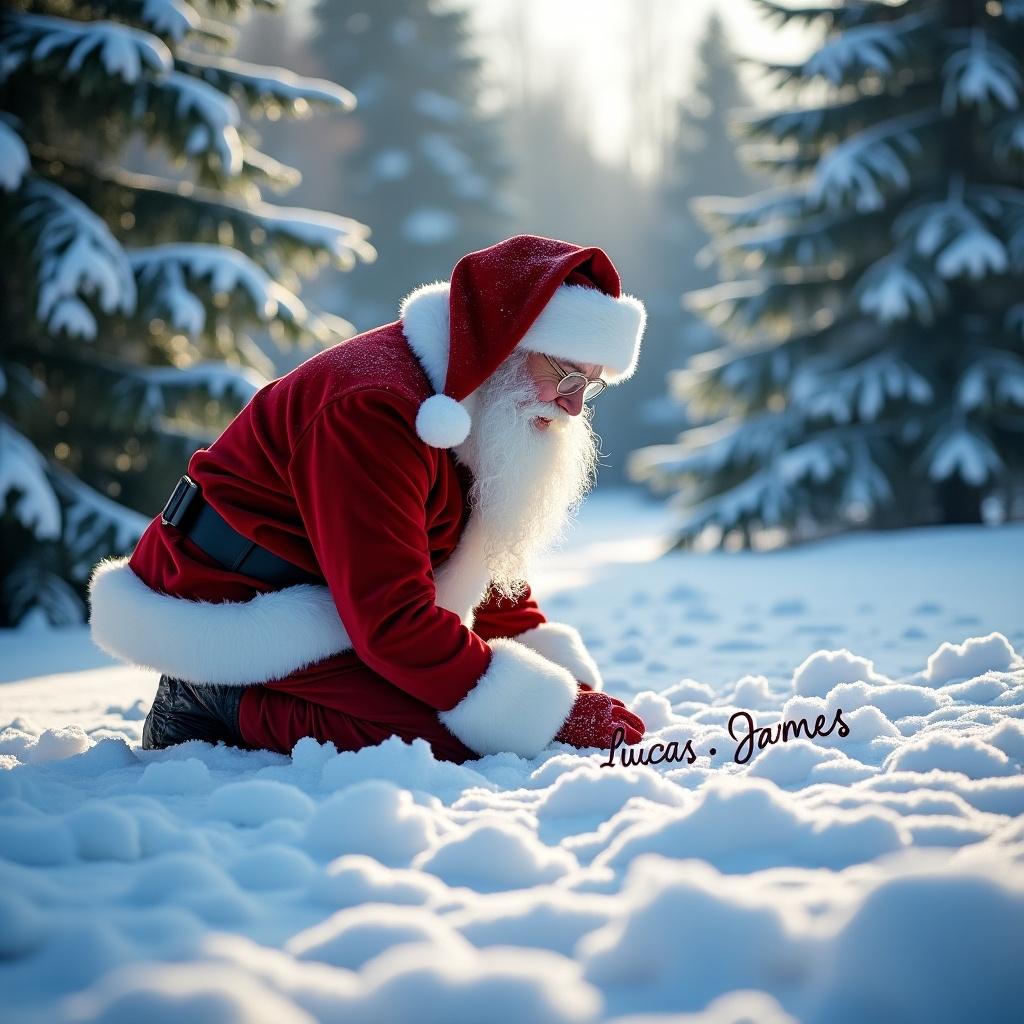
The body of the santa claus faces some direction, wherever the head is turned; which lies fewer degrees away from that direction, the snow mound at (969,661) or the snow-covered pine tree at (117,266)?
the snow mound

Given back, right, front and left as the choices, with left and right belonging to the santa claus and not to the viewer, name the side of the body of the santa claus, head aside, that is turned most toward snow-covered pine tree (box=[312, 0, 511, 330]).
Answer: left

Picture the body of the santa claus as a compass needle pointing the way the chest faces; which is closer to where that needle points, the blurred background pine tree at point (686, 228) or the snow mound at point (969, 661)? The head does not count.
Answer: the snow mound

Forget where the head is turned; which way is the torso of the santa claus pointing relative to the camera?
to the viewer's right

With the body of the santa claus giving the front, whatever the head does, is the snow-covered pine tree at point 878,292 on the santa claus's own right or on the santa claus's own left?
on the santa claus's own left

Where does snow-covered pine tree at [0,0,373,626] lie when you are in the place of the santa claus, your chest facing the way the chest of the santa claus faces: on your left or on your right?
on your left
